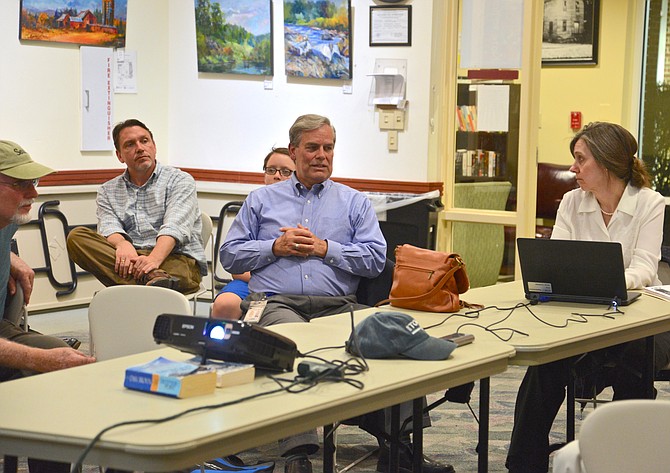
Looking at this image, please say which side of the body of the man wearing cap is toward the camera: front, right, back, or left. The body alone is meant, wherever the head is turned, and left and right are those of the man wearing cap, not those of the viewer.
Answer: right

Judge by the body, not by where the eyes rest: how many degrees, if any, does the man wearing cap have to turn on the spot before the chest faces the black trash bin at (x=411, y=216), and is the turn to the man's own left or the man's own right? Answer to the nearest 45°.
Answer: approximately 45° to the man's own left

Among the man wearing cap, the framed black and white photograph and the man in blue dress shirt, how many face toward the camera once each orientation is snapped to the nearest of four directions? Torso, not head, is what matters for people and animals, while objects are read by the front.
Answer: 2

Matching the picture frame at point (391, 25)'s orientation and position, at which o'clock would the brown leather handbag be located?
The brown leather handbag is roughly at 12 o'clock from the picture frame.

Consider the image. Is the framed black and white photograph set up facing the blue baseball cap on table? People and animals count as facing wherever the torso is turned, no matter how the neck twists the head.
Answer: yes

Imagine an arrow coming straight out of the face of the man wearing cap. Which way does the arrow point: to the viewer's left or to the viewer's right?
to the viewer's right
